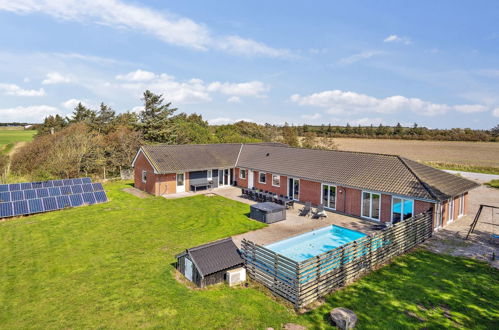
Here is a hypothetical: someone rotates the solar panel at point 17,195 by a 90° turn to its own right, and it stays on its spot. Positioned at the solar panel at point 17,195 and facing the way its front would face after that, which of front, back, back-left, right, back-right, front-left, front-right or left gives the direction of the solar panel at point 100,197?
back

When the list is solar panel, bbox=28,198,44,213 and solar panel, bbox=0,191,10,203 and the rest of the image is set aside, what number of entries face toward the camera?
2

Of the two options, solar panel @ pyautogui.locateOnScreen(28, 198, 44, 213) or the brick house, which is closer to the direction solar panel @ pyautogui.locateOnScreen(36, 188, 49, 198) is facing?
the solar panel

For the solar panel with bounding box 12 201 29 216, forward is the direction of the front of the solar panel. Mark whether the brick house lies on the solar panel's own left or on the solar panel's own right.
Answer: on the solar panel's own left

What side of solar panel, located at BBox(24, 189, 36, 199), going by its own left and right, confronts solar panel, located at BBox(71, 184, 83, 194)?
left

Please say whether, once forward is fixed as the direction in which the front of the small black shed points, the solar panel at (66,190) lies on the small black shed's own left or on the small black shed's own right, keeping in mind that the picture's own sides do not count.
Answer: on the small black shed's own right

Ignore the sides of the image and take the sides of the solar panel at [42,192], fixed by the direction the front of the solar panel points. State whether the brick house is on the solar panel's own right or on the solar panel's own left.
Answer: on the solar panel's own left

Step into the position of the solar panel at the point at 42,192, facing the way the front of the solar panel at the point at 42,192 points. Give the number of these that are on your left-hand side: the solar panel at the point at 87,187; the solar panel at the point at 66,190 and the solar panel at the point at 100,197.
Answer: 3
